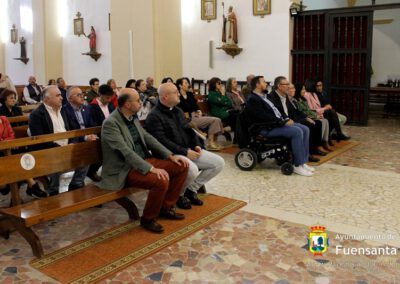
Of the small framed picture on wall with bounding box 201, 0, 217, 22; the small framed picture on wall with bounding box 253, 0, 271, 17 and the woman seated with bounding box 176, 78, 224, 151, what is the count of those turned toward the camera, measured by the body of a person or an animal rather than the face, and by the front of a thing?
2

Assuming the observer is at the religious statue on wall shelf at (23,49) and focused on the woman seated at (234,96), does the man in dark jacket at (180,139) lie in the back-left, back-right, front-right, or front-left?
front-right

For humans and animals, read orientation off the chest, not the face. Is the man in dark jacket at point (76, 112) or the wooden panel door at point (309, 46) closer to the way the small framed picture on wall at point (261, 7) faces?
the man in dark jacket

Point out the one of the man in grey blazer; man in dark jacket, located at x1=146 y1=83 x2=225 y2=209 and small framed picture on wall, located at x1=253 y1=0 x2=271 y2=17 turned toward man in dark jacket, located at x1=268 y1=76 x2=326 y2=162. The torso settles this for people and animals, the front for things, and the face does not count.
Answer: the small framed picture on wall

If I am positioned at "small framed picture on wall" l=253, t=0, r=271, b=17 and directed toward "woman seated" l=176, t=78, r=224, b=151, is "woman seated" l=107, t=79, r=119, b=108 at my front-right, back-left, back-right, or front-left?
front-right

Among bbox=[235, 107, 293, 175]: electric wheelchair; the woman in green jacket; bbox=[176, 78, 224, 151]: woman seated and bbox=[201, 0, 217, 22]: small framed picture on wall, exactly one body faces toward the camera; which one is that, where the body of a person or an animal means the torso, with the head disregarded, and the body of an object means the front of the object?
the small framed picture on wall
